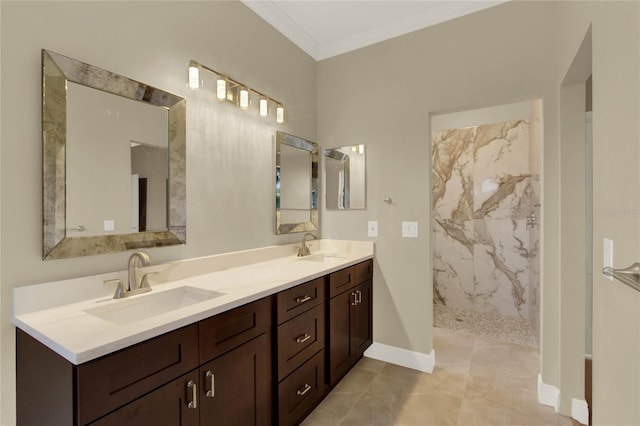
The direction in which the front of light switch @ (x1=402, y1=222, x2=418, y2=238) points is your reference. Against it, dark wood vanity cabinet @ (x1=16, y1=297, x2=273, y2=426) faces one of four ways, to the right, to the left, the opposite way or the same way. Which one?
to the left

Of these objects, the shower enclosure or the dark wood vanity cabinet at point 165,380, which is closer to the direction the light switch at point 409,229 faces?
the dark wood vanity cabinet

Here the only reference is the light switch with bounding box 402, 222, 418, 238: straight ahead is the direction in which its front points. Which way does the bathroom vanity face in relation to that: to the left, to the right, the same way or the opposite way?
to the left

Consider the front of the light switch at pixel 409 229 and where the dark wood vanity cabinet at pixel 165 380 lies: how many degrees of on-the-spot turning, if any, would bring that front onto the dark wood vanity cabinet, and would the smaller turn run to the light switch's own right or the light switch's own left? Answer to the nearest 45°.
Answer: approximately 45° to the light switch's own right

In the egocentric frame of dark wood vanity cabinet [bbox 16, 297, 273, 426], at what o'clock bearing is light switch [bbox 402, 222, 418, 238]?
The light switch is roughly at 10 o'clock from the dark wood vanity cabinet.

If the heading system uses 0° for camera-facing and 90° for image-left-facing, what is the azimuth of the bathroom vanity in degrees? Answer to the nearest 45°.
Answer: approximately 315°

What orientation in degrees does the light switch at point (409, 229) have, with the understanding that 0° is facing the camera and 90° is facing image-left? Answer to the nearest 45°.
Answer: approximately 0°

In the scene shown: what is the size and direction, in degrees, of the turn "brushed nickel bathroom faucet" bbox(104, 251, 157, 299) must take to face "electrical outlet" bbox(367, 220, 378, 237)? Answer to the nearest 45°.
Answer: approximately 45° to its left
